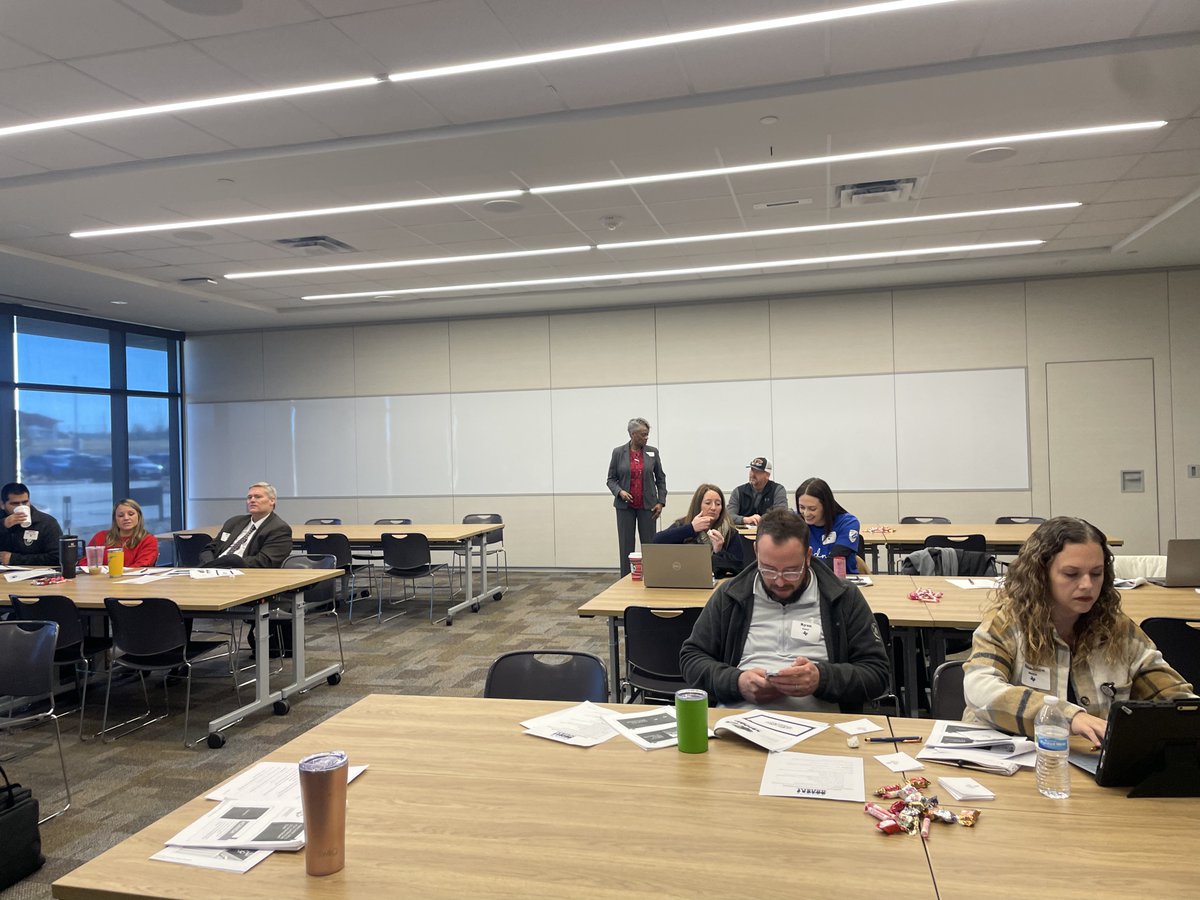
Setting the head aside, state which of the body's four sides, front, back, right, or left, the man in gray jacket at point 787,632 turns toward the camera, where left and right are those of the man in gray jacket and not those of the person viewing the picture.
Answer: front

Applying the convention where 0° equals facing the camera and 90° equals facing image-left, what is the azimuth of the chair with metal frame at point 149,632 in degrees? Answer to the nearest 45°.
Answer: approximately 225°

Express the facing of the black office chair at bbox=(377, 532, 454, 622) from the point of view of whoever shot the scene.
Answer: facing away from the viewer and to the right of the viewer

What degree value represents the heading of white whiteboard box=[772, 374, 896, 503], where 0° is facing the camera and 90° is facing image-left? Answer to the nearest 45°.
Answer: approximately 0°

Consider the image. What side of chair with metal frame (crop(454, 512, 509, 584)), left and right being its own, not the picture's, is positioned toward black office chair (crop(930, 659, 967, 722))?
front

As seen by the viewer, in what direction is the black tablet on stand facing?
away from the camera

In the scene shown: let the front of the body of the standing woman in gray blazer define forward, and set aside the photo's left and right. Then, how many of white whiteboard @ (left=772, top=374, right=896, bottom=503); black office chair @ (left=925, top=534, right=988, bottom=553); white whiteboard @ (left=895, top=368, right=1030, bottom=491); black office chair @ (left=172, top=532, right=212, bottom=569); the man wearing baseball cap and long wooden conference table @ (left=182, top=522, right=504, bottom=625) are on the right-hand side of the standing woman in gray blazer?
2

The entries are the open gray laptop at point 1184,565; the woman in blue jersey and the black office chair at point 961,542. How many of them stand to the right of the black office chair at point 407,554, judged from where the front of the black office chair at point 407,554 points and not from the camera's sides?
3

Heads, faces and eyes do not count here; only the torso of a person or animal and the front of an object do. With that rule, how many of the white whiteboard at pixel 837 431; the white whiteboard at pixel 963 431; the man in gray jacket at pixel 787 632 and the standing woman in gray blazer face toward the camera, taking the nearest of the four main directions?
4

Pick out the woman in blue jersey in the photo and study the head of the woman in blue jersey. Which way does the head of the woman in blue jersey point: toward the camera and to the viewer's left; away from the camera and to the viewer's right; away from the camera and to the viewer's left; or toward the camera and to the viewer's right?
toward the camera and to the viewer's left

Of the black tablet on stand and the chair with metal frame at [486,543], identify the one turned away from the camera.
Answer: the black tablet on stand

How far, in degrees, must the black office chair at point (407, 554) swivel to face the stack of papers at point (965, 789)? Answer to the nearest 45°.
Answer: approximately 135° to its right

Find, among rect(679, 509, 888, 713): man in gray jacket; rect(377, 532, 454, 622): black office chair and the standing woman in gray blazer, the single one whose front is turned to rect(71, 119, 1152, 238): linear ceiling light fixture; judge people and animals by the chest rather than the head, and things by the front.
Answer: the standing woman in gray blazer

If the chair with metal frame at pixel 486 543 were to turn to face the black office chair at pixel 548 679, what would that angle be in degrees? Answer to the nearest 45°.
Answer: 0° — it already faces it

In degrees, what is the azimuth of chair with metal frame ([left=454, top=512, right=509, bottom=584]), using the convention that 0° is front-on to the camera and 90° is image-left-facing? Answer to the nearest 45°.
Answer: approximately 0°

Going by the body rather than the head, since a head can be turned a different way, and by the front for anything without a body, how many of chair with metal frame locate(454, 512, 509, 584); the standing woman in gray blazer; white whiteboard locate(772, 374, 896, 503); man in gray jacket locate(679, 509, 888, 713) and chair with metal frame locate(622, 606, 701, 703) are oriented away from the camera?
1

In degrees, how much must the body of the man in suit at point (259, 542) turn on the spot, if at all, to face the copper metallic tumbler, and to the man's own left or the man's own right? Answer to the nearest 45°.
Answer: approximately 45° to the man's own left

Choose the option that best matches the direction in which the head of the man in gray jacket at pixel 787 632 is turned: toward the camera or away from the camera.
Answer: toward the camera
